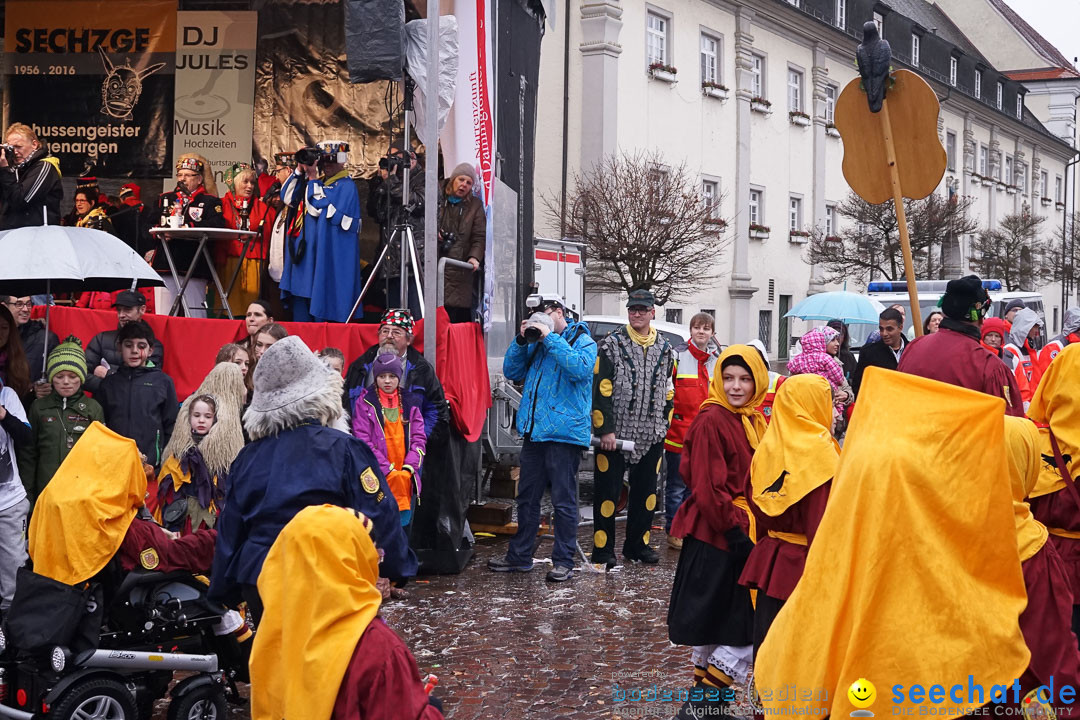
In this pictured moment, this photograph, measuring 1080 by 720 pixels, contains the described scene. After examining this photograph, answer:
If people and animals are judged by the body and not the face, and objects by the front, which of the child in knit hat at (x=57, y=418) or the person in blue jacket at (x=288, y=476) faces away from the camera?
the person in blue jacket

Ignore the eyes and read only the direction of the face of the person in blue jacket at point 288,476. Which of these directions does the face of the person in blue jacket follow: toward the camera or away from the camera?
away from the camera

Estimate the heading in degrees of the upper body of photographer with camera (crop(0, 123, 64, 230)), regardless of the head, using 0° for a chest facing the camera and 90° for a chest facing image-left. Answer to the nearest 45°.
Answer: approximately 45°

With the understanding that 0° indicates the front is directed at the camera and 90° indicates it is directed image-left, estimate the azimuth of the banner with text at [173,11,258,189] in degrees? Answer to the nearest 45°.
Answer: approximately 0°

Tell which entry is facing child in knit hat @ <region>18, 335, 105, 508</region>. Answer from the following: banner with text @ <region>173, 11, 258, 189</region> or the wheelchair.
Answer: the banner with text

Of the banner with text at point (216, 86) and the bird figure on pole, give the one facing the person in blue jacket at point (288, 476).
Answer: the banner with text

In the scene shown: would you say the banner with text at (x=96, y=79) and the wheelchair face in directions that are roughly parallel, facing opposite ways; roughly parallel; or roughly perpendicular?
roughly perpendicular

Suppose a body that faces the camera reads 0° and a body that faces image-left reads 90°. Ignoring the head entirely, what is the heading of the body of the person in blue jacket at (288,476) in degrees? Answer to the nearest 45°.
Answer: approximately 180°

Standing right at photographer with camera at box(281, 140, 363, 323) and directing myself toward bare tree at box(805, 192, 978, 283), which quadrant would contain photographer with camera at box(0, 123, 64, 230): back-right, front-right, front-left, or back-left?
back-left

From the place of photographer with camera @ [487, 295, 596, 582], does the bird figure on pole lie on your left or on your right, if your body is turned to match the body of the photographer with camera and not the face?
on your left

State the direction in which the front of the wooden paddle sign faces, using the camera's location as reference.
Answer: facing away from the viewer
